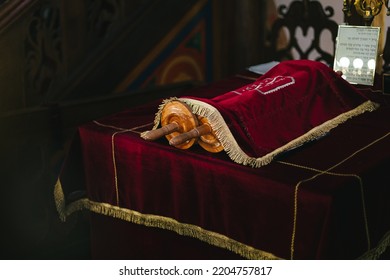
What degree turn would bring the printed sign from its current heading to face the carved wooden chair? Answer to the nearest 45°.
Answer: approximately 180°

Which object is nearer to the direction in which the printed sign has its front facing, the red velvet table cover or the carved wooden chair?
the red velvet table cover

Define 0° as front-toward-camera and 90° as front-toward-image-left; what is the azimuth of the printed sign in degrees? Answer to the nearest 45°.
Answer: approximately 0°
